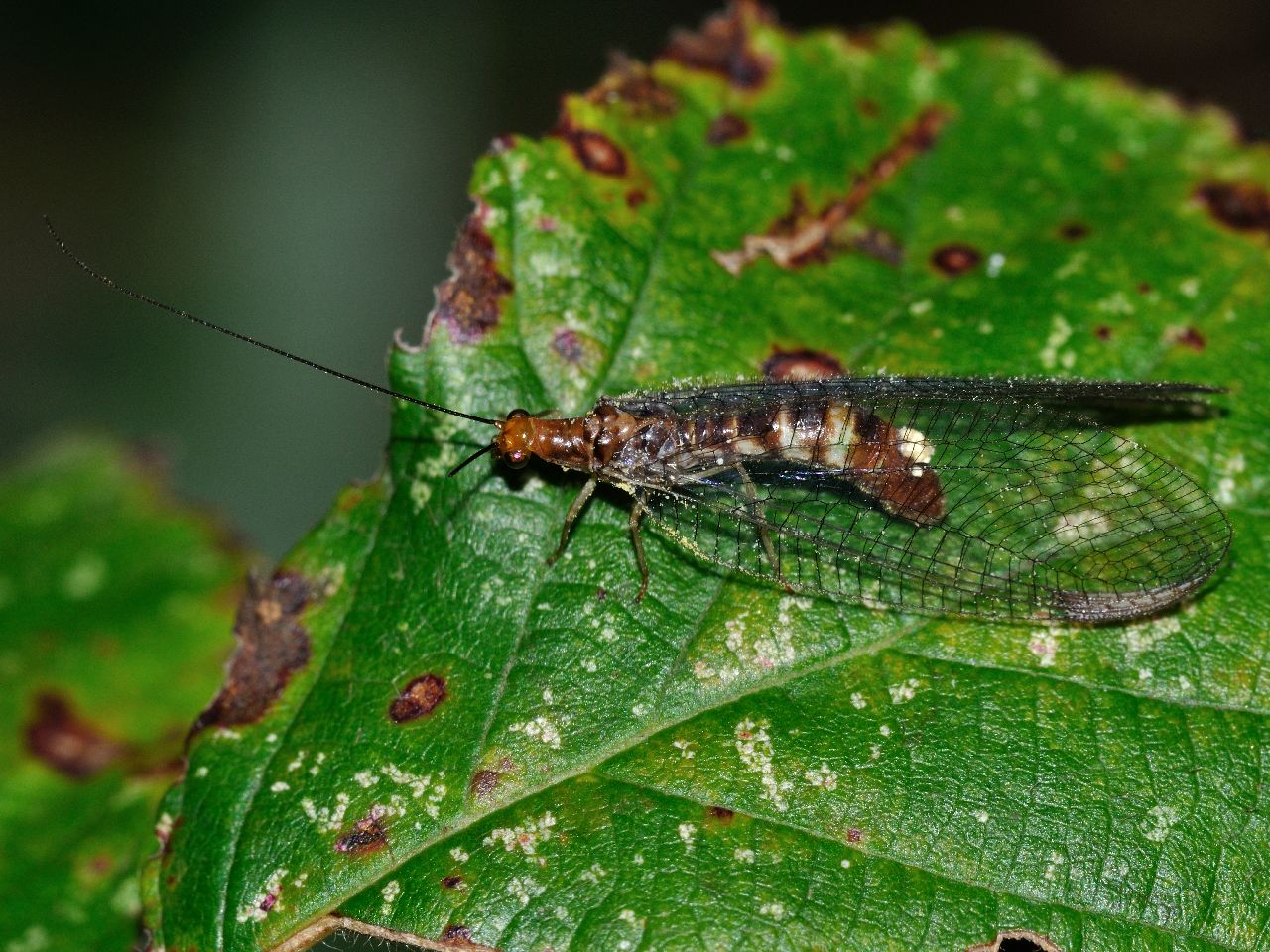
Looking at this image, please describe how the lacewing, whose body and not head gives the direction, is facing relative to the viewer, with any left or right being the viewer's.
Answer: facing to the left of the viewer
